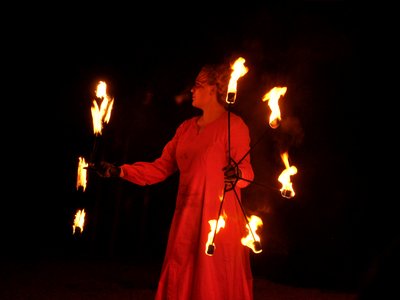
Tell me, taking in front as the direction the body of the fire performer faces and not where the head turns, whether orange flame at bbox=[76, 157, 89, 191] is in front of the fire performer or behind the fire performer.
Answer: in front

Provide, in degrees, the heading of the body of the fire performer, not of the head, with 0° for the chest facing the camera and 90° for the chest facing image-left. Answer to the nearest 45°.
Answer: approximately 45°

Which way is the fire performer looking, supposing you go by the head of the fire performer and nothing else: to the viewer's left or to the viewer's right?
to the viewer's left
